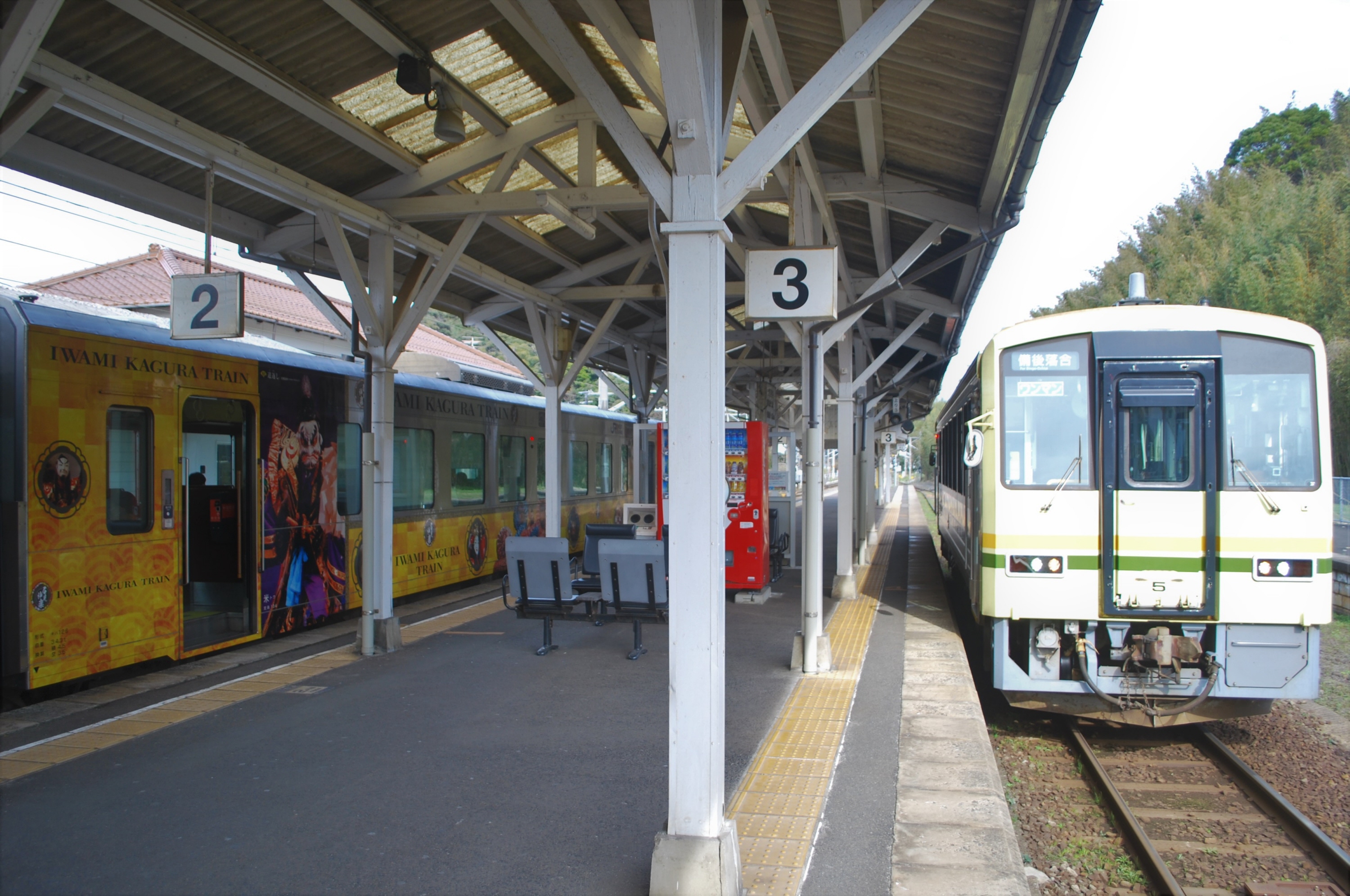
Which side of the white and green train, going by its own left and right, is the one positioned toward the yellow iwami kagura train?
right

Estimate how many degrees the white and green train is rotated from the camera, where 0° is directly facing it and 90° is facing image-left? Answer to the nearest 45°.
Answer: approximately 0°
